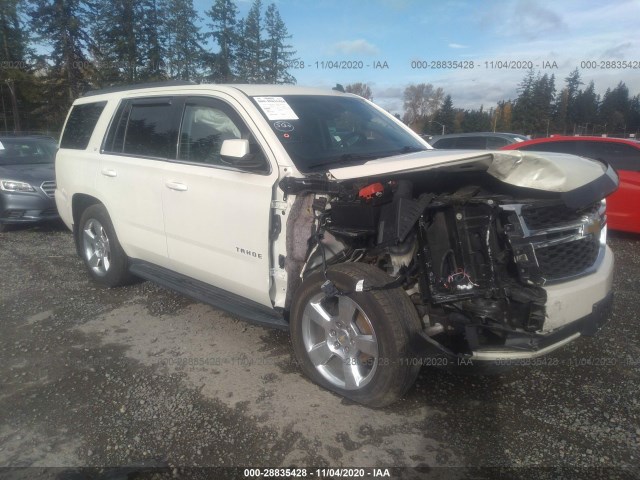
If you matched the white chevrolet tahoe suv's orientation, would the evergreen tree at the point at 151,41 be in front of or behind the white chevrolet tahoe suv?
behind

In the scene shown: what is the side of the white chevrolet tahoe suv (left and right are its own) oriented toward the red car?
left

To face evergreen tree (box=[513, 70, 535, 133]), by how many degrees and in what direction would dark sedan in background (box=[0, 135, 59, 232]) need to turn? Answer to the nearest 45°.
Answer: approximately 90° to its left

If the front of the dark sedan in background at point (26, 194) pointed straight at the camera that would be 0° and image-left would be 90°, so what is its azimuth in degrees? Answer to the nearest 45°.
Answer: approximately 315°

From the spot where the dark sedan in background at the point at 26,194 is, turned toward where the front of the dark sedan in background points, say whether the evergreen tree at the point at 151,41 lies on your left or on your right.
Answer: on your left

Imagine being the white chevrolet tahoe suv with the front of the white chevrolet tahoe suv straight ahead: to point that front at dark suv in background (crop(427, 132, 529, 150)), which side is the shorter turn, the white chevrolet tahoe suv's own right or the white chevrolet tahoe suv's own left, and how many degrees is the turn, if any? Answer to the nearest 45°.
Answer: approximately 135° to the white chevrolet tahoe suv's own left

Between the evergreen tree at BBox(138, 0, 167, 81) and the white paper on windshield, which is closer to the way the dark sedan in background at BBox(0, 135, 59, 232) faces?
the white paper on windshield

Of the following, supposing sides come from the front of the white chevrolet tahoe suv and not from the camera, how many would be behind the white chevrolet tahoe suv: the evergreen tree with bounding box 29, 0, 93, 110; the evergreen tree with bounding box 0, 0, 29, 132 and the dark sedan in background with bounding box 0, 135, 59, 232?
3

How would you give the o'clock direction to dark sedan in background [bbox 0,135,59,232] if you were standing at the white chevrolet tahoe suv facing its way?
The dark sedan in background is roughly at 6 o'clock from the white chevrolet tahoe suv.

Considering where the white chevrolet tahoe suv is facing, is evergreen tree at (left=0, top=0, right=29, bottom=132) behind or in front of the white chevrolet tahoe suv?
behind
